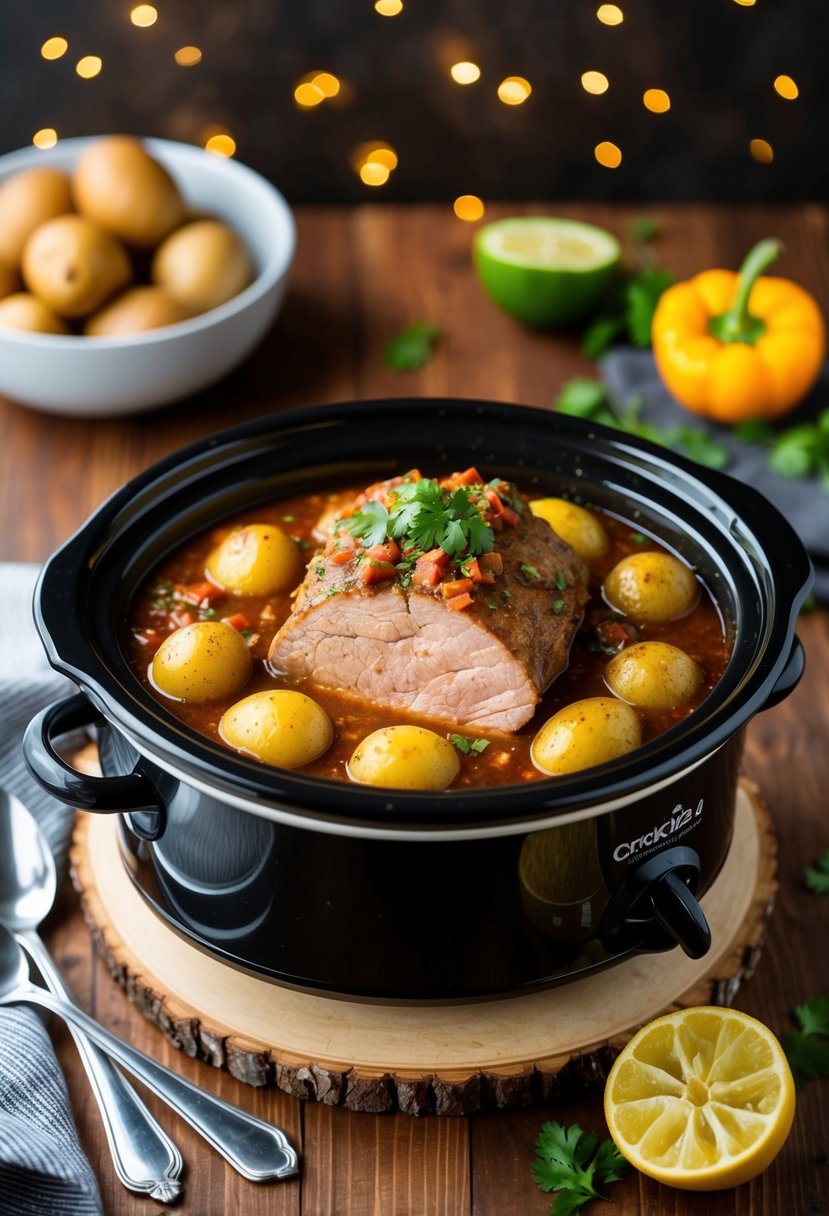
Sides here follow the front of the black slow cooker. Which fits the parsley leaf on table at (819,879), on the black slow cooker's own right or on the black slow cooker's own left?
on the black slow cooker's own left

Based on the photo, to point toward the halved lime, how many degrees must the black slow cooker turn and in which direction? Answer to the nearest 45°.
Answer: approximately 135° to its left

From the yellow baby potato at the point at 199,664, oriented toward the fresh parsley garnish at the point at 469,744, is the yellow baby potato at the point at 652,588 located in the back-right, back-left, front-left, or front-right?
front-left

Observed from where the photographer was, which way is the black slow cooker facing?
facing the viewer and to the right of the viewer

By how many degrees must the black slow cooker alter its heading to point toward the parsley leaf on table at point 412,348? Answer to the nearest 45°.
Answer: approximately 135° to its left

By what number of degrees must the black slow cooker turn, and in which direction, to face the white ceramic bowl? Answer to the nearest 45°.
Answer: approximately 135° to its left
